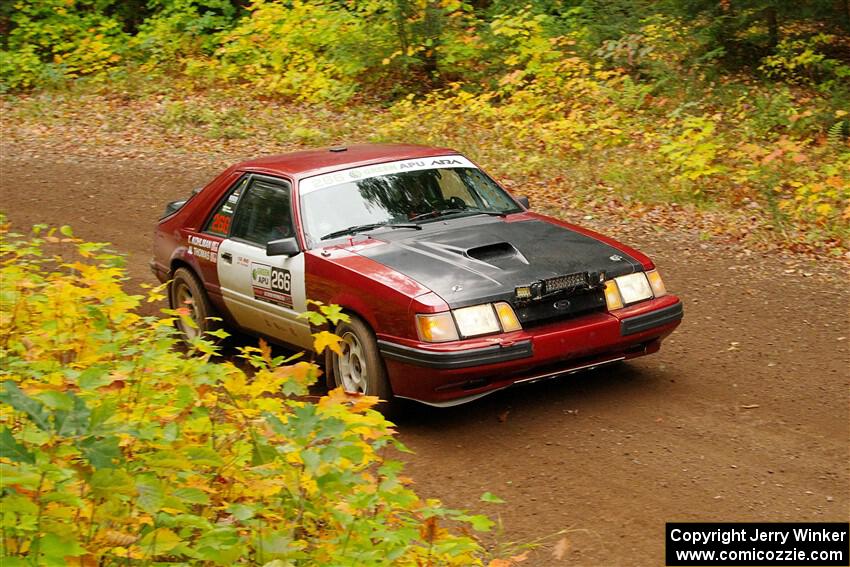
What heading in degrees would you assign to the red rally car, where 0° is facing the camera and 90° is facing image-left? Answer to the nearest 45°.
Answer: approximately 315°
